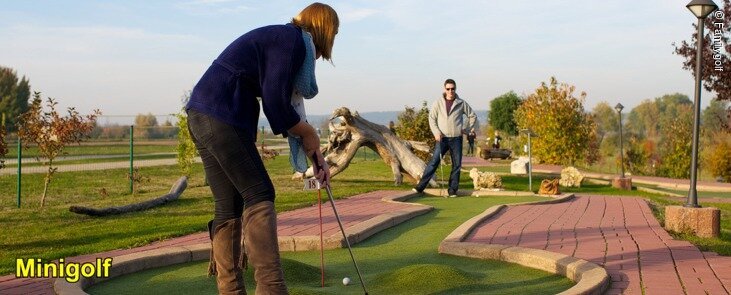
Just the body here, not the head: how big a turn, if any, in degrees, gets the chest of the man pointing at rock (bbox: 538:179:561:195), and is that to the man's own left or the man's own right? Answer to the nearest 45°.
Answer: approximately 135° to the man's own left

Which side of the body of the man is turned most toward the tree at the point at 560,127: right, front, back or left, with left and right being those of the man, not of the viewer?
back

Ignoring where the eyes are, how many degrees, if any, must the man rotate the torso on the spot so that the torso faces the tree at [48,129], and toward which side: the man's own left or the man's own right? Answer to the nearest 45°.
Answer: approximately 90° to the man's own right

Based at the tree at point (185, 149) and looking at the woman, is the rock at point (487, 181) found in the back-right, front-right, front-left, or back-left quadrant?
front-left

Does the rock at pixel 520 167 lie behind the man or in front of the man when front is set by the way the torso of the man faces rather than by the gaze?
behind

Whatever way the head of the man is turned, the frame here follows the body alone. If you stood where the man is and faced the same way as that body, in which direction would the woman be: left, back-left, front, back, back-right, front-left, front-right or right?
front

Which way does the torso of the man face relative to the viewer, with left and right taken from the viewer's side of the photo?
facing the viewer

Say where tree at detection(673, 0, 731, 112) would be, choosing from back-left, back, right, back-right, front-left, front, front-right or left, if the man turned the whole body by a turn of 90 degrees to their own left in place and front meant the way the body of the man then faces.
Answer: front-left

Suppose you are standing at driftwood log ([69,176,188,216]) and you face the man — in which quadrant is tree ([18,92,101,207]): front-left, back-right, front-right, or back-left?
back-left

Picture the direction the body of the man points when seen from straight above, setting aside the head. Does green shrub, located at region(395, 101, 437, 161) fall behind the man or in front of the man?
behind

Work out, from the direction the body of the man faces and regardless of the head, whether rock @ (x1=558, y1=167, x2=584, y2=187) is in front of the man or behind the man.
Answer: behind

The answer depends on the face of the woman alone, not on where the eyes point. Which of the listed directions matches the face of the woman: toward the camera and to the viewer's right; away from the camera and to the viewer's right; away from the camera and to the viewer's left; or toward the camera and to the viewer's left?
away from the camera and to the viewer's right
